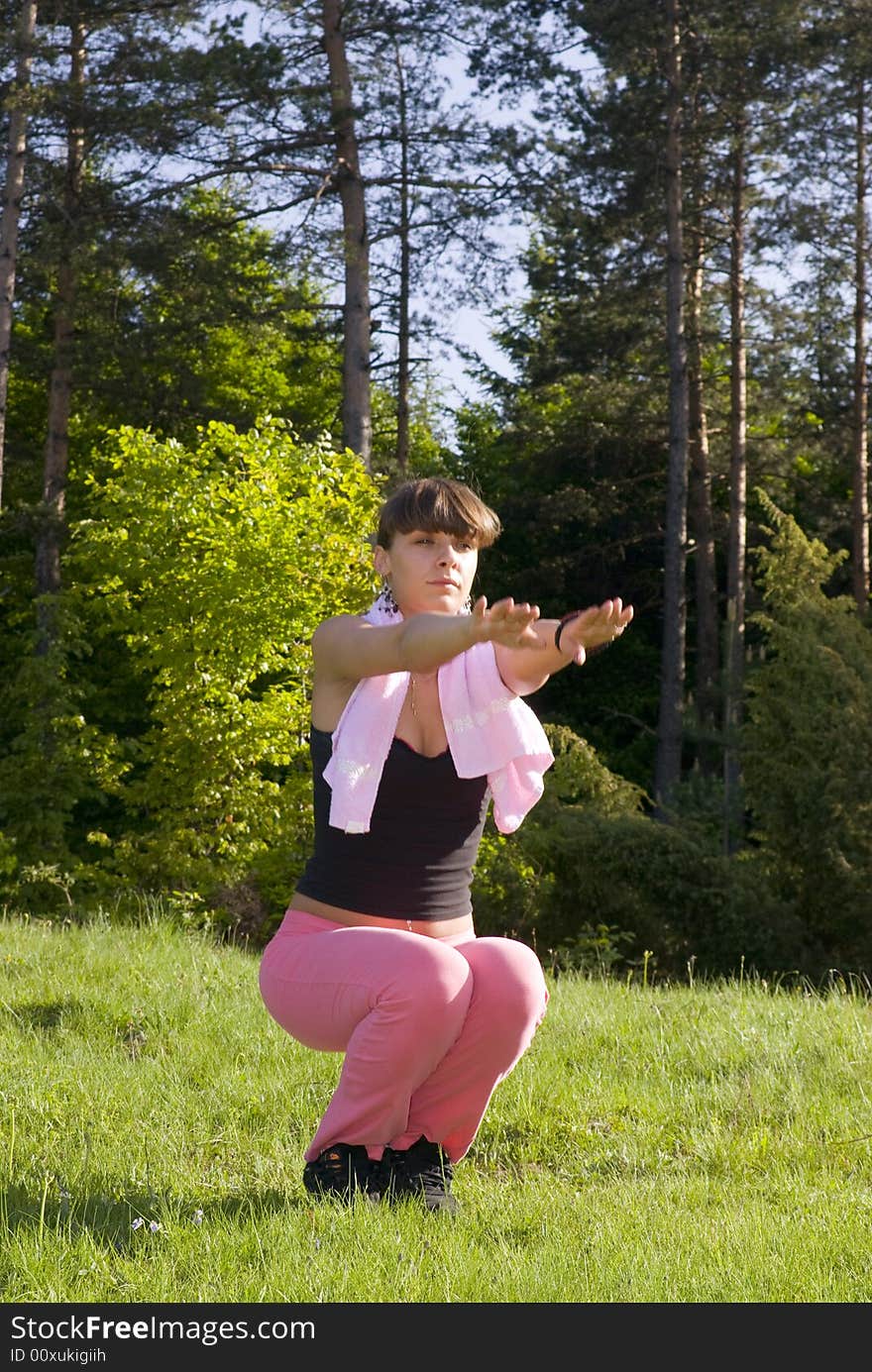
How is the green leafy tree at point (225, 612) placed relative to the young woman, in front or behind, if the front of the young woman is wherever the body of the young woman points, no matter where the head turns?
behind

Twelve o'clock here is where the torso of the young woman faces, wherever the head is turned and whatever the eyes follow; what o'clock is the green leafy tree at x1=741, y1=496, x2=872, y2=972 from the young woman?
The green leafy tree is roughly at 8 o'clock from the young woman.

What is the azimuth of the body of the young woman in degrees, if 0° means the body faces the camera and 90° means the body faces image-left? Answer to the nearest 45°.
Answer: approximately 315°
